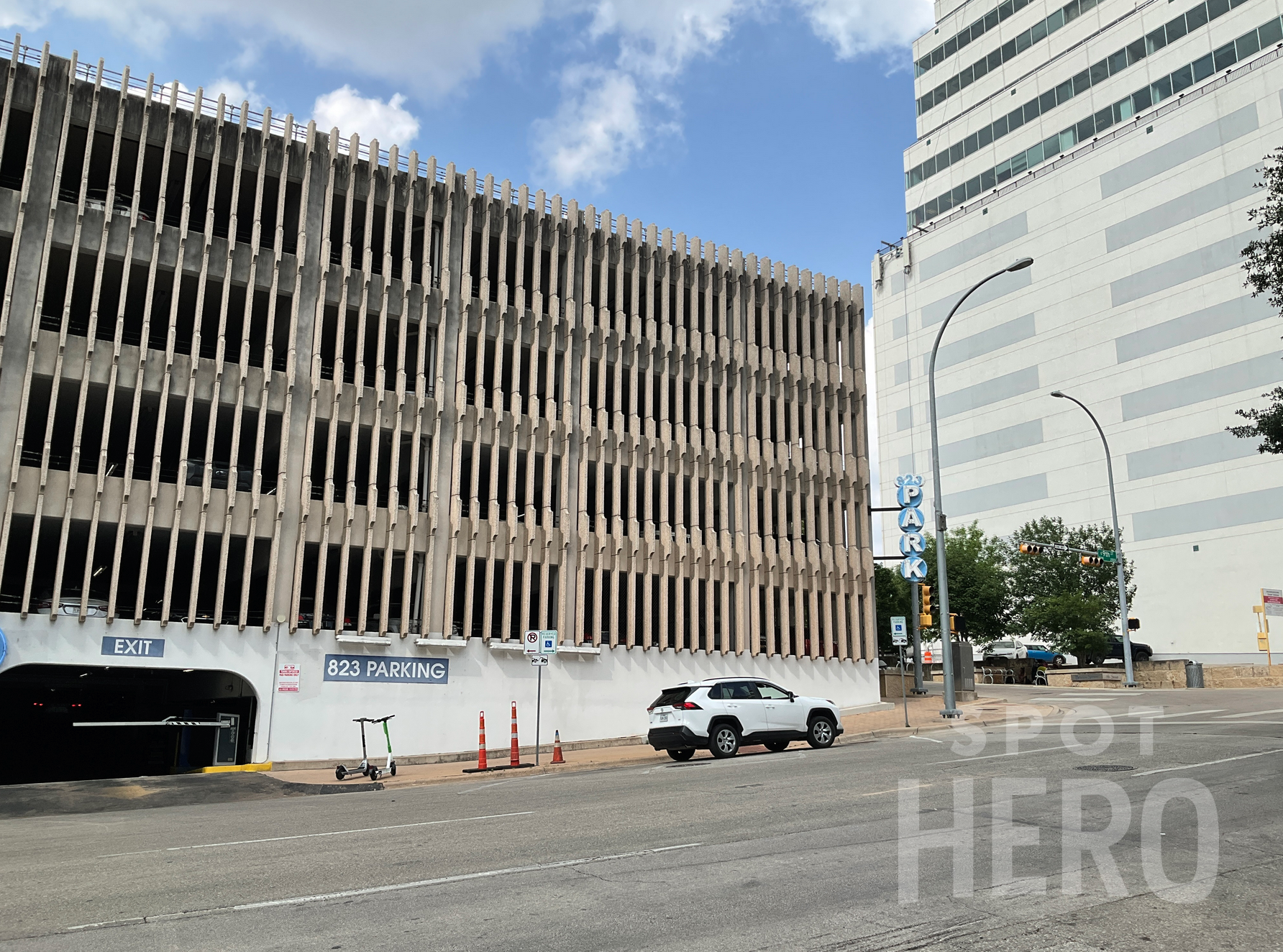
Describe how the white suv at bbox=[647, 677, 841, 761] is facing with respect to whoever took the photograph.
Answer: facing away from the viewer and to the right of the viewer

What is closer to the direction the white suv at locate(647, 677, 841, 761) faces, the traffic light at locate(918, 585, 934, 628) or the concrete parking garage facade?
the traffic light

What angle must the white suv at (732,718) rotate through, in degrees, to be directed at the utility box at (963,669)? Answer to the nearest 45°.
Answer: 0° — it already faces it

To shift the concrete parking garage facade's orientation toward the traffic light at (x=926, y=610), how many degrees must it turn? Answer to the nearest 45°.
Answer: approximately 45° to its left

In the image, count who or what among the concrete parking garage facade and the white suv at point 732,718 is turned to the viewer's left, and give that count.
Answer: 0

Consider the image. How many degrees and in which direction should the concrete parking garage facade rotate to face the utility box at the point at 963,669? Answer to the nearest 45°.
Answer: approximately 45° to its left

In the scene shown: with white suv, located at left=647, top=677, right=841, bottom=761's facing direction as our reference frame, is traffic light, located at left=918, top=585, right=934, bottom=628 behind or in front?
in front

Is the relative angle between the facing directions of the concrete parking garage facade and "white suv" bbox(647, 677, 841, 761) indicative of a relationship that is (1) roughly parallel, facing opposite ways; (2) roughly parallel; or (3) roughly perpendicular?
roughly perpendicular

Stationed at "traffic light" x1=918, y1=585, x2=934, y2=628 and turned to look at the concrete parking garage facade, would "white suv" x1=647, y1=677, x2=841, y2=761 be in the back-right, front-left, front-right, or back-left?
front-left

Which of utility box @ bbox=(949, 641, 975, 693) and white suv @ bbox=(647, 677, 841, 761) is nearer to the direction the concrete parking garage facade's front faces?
the white suv

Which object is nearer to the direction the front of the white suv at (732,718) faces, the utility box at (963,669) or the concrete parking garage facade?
the utility box

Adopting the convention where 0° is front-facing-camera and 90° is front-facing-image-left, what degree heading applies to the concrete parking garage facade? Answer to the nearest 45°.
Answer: approximately 315°
